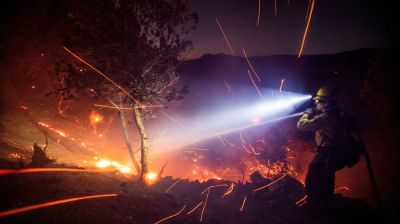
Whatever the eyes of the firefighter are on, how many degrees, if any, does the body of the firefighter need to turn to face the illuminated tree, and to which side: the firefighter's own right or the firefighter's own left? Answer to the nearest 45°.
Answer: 0° — they already face it

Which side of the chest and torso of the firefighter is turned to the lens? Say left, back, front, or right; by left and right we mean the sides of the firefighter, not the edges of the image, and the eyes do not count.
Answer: left
